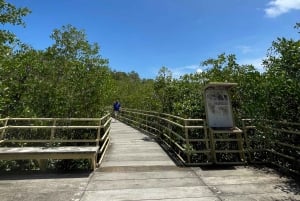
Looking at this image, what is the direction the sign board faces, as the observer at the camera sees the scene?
facing the viewer

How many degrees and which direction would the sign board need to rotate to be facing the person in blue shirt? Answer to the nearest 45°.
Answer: approximately 135° to its right
